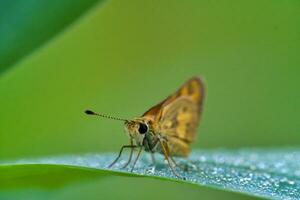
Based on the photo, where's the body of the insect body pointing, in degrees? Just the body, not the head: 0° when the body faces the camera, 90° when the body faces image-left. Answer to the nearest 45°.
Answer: approximately 45°
